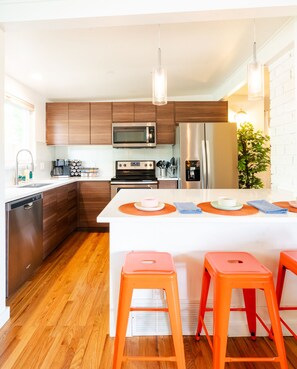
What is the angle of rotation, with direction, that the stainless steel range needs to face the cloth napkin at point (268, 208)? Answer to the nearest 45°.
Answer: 0° — it already faces it

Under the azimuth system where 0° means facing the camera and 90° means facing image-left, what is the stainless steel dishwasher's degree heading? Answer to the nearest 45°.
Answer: approximately 315°

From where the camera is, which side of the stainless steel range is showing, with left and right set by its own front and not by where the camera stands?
front

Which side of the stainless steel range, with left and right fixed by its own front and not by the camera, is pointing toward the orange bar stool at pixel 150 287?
front

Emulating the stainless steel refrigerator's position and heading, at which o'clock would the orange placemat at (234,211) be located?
The orange placemat is roughly at 12 o'clock from the stainless steel refrigerator.

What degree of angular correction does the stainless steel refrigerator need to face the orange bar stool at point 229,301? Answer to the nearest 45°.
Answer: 0° — it already faces it

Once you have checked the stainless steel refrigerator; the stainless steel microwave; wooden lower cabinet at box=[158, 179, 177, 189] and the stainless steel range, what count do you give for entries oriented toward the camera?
4

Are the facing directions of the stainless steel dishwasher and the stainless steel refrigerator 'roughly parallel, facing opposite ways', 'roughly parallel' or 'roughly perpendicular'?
roughly perpendicular

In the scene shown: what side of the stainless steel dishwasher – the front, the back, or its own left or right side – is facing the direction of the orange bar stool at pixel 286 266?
front

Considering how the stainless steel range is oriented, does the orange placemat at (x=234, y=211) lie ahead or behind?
ahead

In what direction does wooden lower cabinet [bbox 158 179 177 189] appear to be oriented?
toward the camera

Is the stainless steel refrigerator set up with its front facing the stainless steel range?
no

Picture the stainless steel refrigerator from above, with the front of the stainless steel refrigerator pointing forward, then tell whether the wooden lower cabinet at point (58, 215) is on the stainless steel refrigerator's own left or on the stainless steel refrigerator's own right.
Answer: on the stainless steel refrigerator's own right

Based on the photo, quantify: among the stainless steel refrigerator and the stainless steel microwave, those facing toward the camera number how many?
2

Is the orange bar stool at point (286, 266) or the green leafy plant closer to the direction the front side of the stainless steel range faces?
the orange bar stool

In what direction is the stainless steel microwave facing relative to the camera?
toward the camera

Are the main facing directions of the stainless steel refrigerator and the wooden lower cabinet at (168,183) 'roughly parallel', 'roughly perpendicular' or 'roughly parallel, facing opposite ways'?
roughly parallel
